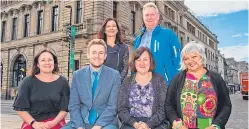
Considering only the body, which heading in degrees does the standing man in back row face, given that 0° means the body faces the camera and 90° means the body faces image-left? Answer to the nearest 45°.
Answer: approximately 45°

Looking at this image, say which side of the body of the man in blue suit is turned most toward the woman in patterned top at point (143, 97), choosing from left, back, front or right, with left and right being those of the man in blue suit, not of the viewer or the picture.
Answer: left

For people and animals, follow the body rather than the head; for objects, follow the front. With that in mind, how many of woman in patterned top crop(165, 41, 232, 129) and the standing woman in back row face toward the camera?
2

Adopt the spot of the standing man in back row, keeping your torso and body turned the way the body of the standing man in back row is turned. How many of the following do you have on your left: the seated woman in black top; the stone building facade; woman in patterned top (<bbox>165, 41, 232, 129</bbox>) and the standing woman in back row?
1

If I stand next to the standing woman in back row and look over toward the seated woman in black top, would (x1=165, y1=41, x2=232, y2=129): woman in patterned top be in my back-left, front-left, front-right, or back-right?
back-left

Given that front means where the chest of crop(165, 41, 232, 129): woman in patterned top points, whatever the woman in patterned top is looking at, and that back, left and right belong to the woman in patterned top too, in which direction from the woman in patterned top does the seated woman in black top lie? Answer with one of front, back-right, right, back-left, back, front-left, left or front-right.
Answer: right

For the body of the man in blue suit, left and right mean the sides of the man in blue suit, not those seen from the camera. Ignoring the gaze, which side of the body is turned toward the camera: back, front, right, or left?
front

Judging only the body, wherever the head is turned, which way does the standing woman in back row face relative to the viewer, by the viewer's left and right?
facing the viewer
